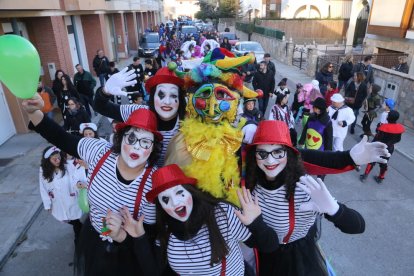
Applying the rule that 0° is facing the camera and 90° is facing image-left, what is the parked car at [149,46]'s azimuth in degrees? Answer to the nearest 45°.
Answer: approximately 0°

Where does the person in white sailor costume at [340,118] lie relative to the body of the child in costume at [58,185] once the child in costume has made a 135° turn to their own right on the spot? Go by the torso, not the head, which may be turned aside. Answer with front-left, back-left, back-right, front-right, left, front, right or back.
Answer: back-right

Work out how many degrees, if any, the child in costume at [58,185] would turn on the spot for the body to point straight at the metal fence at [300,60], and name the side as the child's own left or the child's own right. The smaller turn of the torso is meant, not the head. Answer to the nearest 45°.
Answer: approximately 135° to the child's own left

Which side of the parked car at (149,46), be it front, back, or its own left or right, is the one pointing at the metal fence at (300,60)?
left

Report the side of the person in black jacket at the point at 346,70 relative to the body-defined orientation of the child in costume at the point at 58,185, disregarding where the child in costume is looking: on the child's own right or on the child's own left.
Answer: on the child's own left

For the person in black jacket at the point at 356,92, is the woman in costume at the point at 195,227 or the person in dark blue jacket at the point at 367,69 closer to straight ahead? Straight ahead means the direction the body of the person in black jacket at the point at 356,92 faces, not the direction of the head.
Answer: the woman in costume

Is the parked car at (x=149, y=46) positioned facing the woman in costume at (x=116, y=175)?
yes

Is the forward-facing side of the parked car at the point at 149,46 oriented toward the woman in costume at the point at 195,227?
yes

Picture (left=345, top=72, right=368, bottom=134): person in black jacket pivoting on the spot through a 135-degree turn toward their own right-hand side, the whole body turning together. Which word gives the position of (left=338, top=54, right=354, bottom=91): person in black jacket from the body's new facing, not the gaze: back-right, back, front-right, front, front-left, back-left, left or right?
front

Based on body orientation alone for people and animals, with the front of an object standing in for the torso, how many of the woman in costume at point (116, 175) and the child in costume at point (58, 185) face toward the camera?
2
